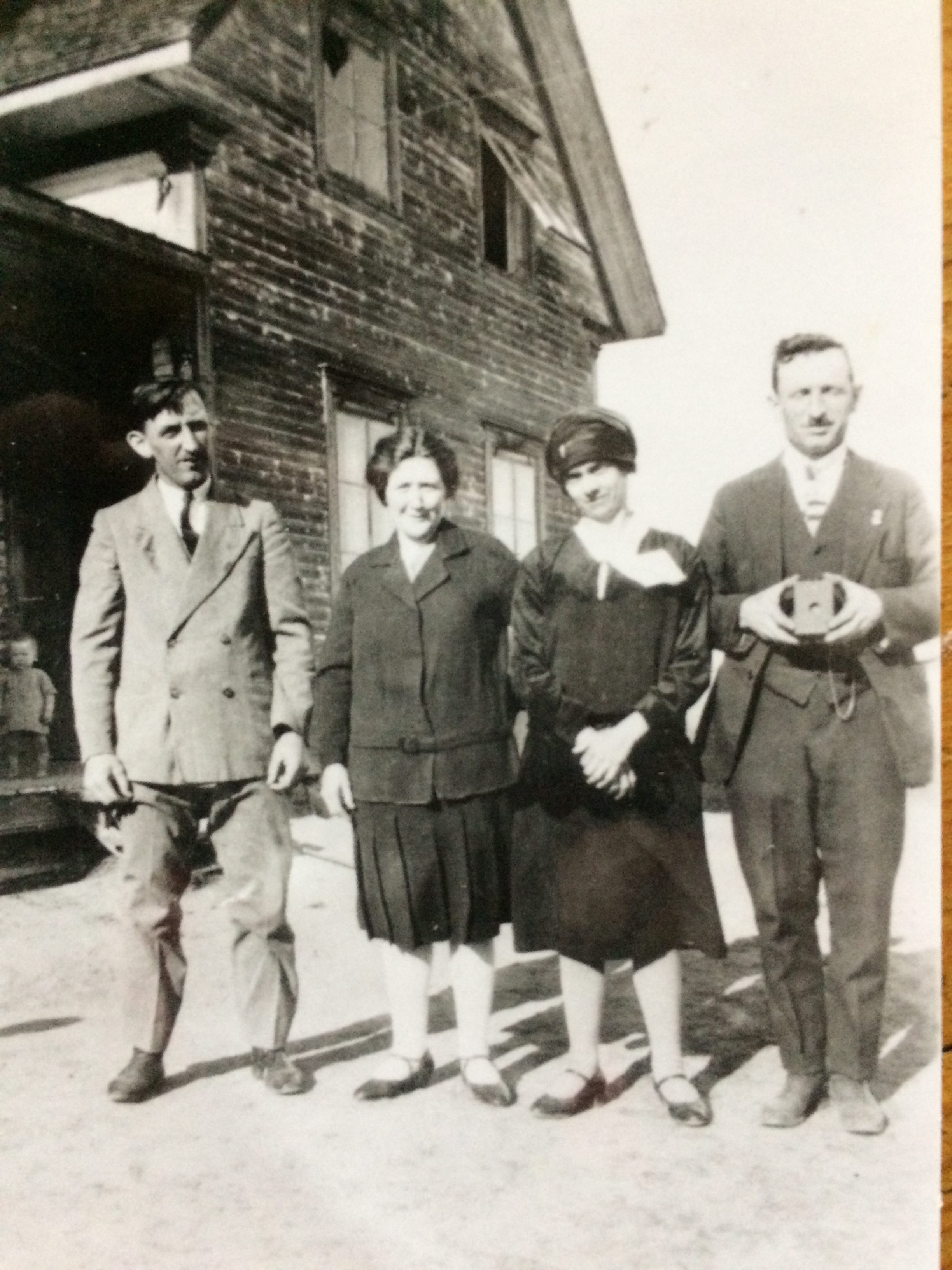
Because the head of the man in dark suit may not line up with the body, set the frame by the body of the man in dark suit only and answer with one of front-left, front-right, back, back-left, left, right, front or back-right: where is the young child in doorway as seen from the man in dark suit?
right

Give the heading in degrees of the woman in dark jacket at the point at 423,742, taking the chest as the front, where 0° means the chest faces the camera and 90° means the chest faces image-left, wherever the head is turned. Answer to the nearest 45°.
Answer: approximately 0°

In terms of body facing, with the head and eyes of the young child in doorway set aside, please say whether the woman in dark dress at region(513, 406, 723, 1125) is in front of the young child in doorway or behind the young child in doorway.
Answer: in front

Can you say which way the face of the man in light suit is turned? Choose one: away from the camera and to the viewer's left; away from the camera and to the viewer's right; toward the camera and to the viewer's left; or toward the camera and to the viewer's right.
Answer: toward the camera and to the viewer's right

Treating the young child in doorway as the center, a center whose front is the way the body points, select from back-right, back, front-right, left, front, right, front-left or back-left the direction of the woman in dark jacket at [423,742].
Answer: front-left

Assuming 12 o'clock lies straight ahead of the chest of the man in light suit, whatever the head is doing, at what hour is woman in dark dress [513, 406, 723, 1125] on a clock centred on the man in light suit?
The woman in dark dress is roughly at 10 o'clock from the man in light suit.
